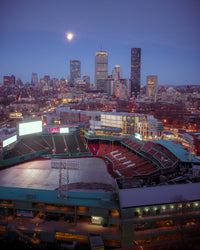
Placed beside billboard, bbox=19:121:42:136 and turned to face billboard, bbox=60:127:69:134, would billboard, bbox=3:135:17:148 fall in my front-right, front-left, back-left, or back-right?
back-right

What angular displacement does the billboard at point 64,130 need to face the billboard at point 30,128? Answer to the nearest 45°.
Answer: approximately 45° to its right

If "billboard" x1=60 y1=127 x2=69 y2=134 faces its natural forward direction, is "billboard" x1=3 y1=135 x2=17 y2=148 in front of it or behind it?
in front

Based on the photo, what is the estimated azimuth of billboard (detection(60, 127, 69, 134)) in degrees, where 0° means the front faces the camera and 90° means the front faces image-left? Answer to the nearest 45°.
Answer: approximately 0°
